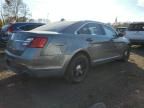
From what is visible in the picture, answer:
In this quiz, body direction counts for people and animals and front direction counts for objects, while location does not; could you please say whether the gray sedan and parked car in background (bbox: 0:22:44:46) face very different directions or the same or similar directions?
same or similar directions

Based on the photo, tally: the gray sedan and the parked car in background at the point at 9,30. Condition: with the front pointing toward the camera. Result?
0

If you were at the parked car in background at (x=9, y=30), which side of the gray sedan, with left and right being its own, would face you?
left

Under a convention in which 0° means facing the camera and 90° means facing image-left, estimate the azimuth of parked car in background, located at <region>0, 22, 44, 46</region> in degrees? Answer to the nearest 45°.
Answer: approximately 225°

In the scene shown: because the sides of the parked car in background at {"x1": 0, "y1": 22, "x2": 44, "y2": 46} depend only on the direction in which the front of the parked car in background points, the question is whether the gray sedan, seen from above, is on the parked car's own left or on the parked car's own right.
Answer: on the parked car's own right

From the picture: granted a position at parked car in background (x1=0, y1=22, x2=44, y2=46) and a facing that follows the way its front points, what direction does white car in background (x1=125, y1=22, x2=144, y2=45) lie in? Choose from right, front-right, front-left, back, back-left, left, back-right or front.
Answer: front-right

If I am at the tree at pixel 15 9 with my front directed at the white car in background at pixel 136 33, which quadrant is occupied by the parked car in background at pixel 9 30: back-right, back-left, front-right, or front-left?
front-right

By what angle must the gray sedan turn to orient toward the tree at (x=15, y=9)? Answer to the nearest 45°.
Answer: approximately 45° to its left

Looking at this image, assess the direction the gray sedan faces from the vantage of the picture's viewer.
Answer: facing away from the viewer and to the right of the viewer
